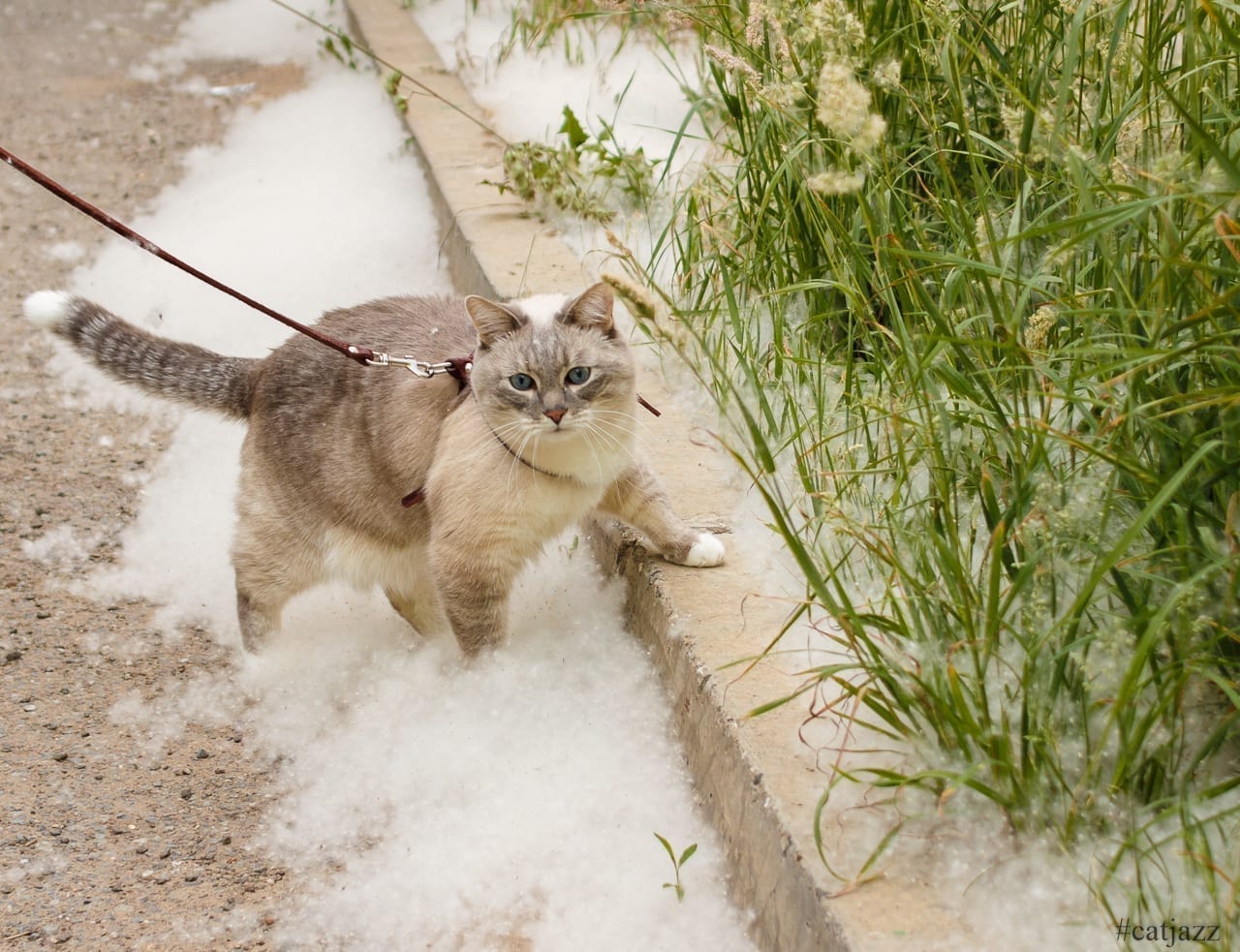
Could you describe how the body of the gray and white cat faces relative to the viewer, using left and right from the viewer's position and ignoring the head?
facing the viewer and to the right of the viewer
